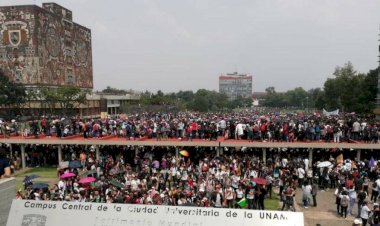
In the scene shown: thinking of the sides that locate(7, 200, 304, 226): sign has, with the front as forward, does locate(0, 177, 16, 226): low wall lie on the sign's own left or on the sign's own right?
on the sign's own right

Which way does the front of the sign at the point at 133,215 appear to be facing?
toward the camera
